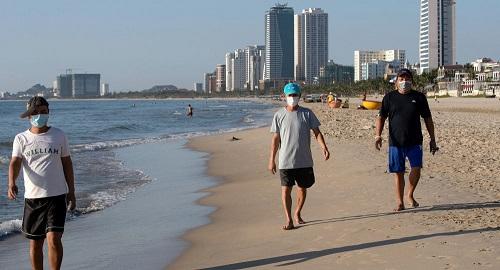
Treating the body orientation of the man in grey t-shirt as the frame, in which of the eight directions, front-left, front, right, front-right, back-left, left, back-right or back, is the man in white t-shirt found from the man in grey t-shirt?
front-right

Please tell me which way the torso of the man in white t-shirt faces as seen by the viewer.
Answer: toward the camera

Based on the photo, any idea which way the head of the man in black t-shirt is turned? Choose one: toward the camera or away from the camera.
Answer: toward the camera

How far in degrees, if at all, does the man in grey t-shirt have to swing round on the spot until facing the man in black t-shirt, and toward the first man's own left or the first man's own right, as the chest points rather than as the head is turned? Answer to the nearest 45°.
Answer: approximately 135° to the first man's own left

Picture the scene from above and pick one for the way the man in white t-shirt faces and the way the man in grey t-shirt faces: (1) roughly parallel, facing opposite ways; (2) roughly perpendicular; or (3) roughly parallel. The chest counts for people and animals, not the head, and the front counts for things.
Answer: roughly parallel

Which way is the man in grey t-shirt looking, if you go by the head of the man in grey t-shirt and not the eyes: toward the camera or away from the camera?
toward the camera

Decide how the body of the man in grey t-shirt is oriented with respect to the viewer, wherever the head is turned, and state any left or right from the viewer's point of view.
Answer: facing the viewer

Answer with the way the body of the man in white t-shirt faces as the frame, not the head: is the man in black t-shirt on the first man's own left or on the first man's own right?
on the first man's own left

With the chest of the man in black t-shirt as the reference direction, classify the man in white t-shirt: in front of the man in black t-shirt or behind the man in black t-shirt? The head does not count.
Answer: in front

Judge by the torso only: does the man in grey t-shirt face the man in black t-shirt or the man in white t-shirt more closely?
the man in white t-shirt

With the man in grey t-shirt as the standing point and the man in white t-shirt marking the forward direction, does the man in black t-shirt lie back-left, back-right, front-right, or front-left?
back-left

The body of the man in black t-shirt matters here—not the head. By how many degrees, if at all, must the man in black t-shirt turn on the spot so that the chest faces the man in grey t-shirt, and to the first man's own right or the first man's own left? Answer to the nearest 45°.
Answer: approximately 45° to the first man's own right
